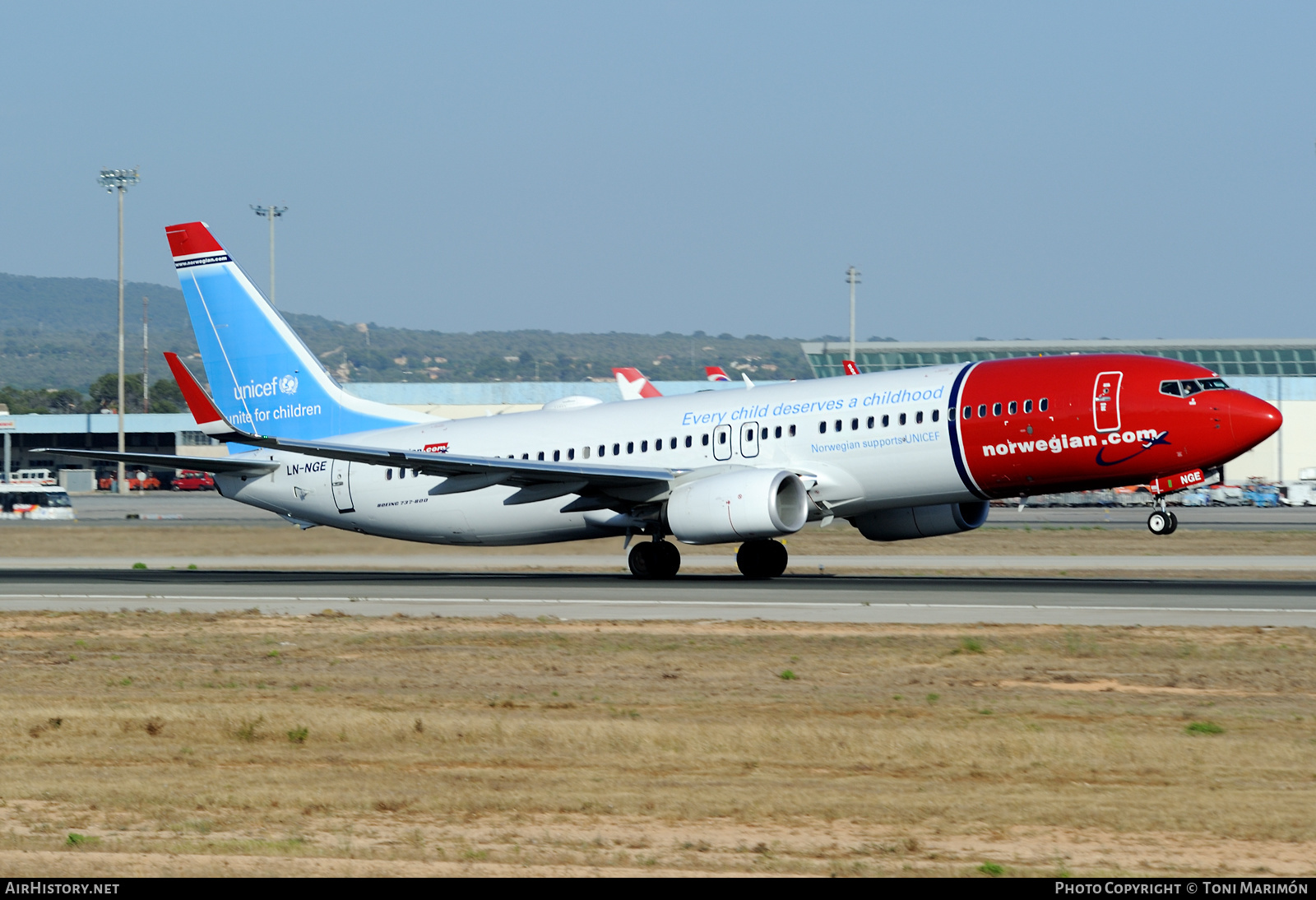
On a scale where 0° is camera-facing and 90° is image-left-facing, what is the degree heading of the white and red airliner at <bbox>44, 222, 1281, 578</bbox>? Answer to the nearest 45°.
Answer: approximately 315°
